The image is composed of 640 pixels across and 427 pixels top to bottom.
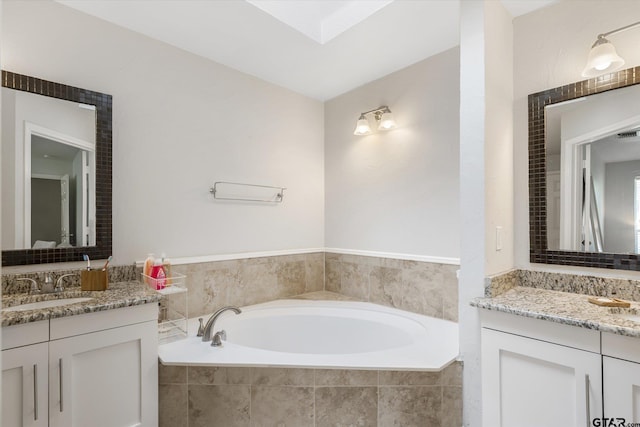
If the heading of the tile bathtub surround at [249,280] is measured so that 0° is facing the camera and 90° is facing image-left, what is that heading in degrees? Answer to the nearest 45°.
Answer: approximately 315°

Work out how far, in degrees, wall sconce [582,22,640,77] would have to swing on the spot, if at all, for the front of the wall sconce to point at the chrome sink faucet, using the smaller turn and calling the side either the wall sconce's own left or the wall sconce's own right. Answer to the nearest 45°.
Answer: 0° — it already faces it

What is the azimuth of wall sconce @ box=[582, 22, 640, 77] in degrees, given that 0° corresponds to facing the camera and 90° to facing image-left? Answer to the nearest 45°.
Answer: approximately 45°

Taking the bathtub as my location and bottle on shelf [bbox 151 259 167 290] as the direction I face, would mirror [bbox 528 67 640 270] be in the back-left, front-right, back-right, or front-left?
back-left

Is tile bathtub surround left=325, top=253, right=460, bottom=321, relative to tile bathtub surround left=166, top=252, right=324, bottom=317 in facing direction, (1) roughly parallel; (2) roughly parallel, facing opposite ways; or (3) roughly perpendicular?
roughly perpendicular

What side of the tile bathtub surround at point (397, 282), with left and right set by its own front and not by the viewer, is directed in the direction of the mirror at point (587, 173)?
left

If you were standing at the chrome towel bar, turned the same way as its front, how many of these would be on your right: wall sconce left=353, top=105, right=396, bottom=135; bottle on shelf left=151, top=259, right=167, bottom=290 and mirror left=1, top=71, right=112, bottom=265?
2

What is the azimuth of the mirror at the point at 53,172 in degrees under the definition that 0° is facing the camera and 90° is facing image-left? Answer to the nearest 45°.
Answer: approximately 315°
